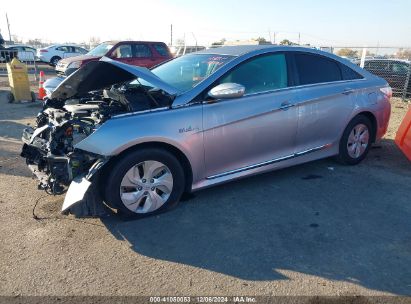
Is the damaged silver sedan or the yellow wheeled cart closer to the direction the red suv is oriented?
the yellow wheeled cart

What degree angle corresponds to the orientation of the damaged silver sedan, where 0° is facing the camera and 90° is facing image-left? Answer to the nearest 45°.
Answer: approximately 45°

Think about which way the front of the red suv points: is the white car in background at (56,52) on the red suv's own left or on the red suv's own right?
on the red suv's own right

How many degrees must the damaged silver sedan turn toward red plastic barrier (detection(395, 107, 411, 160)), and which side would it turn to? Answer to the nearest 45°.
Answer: approximately 180°

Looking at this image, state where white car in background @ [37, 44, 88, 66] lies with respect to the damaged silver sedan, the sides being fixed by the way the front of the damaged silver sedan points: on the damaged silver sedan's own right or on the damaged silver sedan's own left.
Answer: on the damaged silver sedan's own right

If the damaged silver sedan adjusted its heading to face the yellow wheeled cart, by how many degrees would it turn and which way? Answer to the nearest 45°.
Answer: approximately 90° to its right

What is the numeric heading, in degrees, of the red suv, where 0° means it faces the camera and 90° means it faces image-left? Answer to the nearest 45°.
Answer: approximately 45°

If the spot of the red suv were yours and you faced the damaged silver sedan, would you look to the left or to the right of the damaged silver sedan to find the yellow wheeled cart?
right

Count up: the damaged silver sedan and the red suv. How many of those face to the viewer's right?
0
